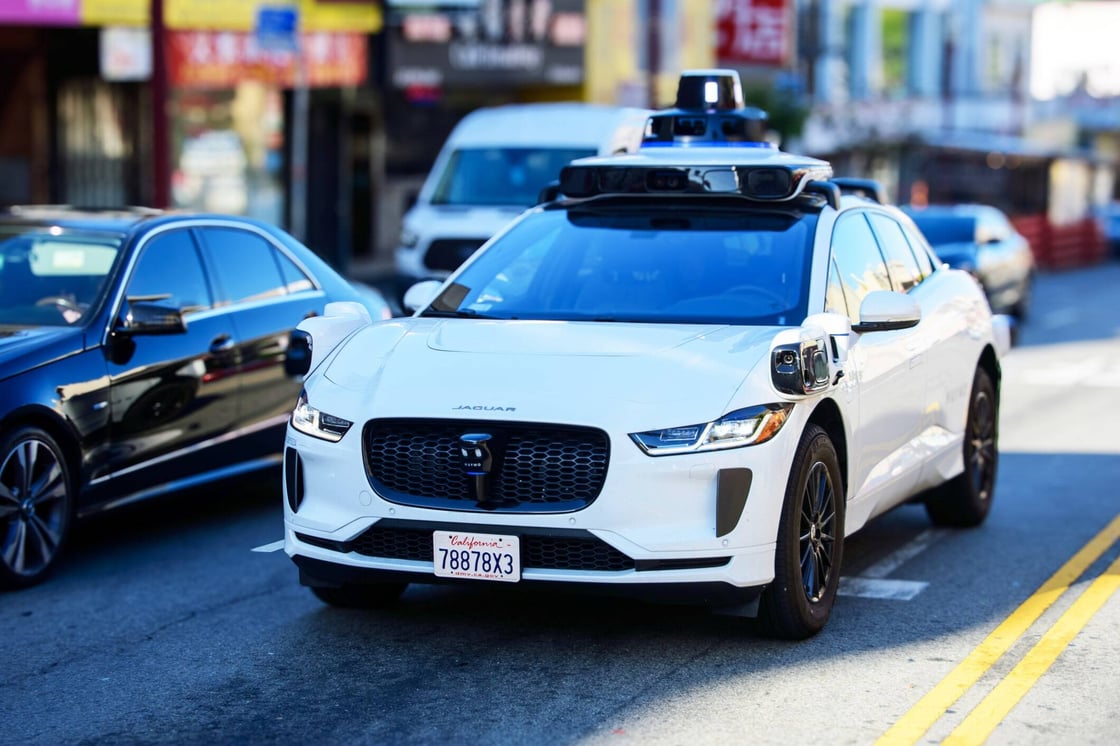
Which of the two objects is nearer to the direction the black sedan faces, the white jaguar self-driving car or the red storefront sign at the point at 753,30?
the white jaguar self-driving car

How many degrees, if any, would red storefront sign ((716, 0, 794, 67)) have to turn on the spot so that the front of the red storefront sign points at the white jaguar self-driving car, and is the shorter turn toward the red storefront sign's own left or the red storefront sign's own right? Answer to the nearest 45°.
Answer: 0° — it already faces it

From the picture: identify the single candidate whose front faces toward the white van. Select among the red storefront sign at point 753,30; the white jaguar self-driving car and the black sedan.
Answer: the red storefront sign

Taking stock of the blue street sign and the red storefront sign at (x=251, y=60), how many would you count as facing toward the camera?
2

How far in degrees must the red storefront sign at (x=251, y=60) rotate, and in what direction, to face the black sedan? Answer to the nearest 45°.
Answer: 0° — it already faces it

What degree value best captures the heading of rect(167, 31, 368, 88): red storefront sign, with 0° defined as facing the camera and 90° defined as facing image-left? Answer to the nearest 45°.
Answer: approximately 0°

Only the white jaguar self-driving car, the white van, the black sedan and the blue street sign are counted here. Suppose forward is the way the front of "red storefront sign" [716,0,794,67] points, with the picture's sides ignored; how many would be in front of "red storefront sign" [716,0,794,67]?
4

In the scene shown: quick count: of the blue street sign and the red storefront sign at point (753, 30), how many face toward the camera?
2

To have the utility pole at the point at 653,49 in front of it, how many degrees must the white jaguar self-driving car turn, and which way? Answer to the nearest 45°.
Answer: approximately 135° to its right
